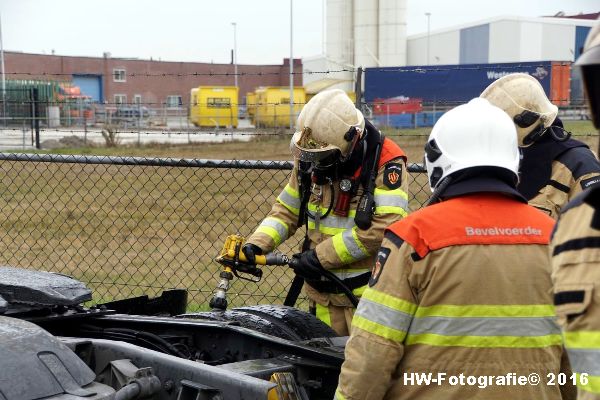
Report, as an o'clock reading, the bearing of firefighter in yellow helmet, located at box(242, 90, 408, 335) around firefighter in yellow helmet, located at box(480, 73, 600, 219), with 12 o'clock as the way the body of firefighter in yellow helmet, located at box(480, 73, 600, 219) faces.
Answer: firefighter in yellow helmet, located at box(242, 90, 408, 335) is roughly at 12 o'clock from firefighter in yellow helmet, located at box(480, 73, 600, 219).

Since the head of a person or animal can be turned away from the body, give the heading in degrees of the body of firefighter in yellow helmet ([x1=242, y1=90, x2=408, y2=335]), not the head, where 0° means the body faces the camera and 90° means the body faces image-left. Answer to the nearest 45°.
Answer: approximately 45°

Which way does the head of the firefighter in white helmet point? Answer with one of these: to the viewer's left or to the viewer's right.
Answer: to the viewer's left

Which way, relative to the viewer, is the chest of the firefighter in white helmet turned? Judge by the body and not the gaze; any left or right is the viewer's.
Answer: facing away from the viewer and to the left of the viewer

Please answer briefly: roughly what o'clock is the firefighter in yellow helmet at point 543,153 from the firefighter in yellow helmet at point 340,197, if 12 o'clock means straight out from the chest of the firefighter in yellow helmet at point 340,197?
the firefighter in yellow helmet at point 543,153 is roughly at 8 o'clock from the firefighter in yellow helmet at point 340,197.

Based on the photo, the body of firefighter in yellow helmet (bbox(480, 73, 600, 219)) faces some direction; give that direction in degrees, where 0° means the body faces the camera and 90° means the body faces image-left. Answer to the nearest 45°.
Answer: approximately 90°
